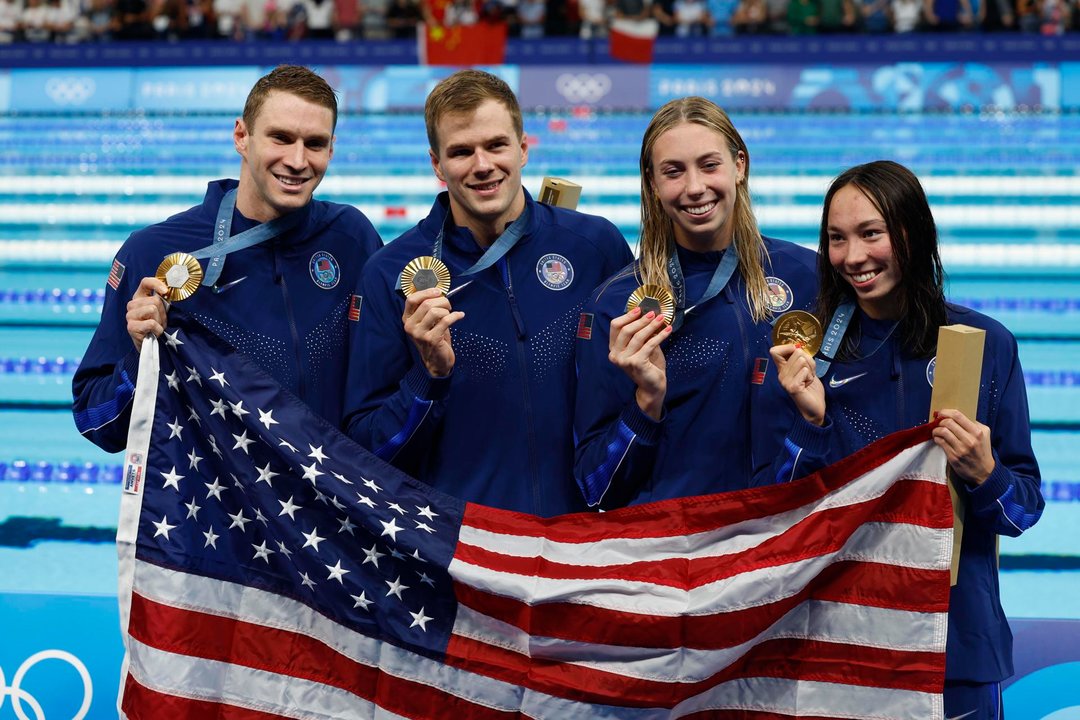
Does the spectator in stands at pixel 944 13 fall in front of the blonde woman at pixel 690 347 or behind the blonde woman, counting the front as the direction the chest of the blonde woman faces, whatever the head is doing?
behind

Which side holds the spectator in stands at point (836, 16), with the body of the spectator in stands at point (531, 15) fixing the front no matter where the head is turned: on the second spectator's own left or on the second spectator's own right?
on the second spectator's own left

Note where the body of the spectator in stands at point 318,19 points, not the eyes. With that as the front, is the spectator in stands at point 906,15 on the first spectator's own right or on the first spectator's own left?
on the first spectator's own left

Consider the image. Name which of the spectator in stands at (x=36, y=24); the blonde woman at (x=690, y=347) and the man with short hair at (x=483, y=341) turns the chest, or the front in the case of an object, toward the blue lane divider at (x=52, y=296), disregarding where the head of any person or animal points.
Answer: the spectator in stands

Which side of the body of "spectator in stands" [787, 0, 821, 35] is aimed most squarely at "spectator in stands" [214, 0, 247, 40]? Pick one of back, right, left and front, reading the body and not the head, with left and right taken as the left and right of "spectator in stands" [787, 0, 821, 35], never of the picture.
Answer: right

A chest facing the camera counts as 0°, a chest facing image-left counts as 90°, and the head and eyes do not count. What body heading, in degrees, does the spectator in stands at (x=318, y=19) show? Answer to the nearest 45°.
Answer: approximately 0°

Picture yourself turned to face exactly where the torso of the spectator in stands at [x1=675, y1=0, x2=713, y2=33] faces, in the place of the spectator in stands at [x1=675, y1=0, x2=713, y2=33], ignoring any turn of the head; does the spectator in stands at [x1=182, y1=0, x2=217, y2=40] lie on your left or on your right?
on your right

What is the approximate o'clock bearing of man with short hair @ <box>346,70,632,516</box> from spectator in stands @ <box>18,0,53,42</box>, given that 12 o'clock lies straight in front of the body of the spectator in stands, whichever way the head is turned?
The man with short hair is roughly at 12 o'clock from the spectator in stands.
